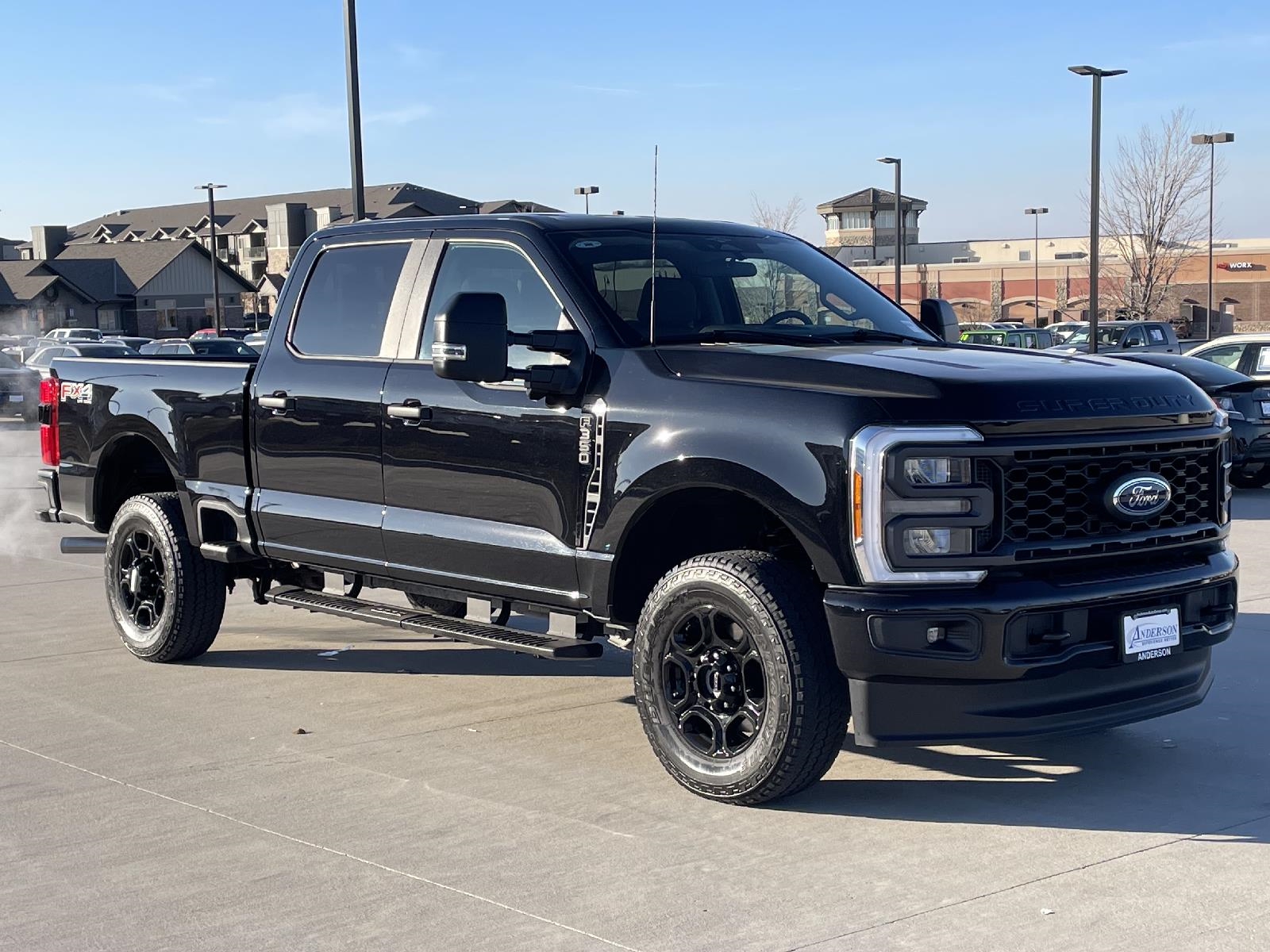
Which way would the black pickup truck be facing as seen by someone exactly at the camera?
facing the viewer and to the right of the viewer

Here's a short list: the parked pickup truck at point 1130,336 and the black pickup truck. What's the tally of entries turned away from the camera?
0

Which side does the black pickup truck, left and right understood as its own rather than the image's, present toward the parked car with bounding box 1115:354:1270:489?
left

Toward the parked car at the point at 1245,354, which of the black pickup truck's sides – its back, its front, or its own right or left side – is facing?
left

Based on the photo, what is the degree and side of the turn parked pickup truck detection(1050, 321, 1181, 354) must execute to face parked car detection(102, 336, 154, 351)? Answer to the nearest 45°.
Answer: approximately 45° to its right

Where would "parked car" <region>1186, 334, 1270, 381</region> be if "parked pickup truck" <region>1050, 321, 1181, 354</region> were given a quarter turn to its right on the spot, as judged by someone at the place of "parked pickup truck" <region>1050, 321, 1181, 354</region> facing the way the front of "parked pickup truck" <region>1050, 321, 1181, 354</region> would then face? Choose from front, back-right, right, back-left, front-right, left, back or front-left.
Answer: back-left

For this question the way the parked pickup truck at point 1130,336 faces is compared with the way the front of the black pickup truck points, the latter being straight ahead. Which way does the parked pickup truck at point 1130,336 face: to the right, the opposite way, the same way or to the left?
to the right

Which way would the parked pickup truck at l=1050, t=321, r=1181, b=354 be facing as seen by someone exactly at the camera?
facing the viewer and to the left of the viewer

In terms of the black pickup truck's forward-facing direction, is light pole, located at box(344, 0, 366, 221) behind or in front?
behind

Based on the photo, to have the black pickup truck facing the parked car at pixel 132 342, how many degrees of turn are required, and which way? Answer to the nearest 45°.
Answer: approximately 135° to its left
